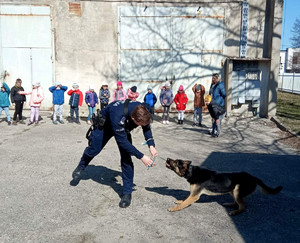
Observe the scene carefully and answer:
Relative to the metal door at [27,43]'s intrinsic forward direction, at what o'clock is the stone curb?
The stone curb is roughly at 10 o'clock from the metal door.

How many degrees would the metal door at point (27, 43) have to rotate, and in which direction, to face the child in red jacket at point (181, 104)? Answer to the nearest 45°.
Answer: approximately 45° to its left

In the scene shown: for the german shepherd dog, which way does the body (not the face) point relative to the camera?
to the viewer's left

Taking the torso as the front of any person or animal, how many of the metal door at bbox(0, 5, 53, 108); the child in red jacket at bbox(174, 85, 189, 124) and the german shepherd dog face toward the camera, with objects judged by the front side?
2

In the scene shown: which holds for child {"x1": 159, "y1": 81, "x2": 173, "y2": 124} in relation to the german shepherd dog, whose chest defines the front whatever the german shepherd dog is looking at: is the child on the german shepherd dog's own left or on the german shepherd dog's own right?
on the german shepherd dog's own right

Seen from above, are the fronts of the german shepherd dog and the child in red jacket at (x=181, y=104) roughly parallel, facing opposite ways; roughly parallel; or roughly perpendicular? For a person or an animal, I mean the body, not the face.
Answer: roughly perpendicular

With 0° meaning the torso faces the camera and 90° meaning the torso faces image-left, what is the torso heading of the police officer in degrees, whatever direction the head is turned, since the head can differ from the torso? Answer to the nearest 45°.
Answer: approximately 315°

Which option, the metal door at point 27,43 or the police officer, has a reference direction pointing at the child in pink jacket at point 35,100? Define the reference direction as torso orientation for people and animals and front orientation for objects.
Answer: the metal door

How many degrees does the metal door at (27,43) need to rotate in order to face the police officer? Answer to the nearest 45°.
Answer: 0° — it already faces them

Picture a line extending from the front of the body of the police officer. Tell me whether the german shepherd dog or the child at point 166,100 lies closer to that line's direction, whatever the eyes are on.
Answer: the german shepherd dog

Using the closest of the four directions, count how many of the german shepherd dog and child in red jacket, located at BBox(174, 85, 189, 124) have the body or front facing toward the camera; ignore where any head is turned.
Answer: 1
